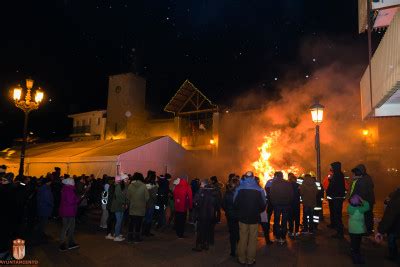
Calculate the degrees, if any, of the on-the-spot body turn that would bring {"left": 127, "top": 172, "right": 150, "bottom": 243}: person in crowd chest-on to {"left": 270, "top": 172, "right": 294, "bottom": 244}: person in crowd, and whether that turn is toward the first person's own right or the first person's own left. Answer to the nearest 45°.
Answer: approximately 90° to the first person's own right

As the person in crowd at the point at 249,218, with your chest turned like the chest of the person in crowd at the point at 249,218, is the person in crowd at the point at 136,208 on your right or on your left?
on your left

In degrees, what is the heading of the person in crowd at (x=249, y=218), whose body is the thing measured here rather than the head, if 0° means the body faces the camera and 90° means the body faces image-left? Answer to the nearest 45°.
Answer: approximately 180°

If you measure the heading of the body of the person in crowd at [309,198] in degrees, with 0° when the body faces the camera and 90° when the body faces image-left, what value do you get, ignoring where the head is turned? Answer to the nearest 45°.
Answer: approximately 180°

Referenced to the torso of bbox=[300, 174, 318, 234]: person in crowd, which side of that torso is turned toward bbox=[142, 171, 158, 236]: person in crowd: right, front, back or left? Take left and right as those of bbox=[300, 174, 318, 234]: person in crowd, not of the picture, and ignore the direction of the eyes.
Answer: left

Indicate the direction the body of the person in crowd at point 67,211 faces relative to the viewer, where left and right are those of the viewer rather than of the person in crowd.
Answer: facing away from the viewer and to the right of the viewer

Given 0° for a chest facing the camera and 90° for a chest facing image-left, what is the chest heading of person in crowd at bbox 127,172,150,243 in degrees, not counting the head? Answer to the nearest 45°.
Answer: approximately 180°
